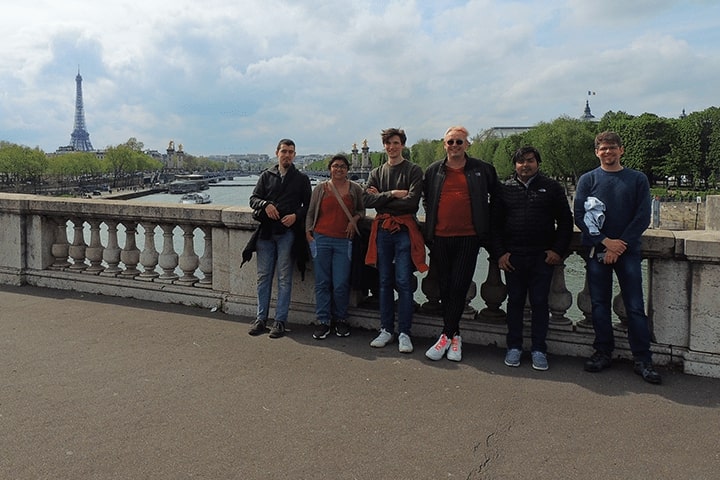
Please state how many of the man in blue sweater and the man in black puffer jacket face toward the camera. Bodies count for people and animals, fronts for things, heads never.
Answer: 2

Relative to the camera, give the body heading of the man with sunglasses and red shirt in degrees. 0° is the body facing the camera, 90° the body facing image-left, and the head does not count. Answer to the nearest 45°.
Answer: approximately 0°
